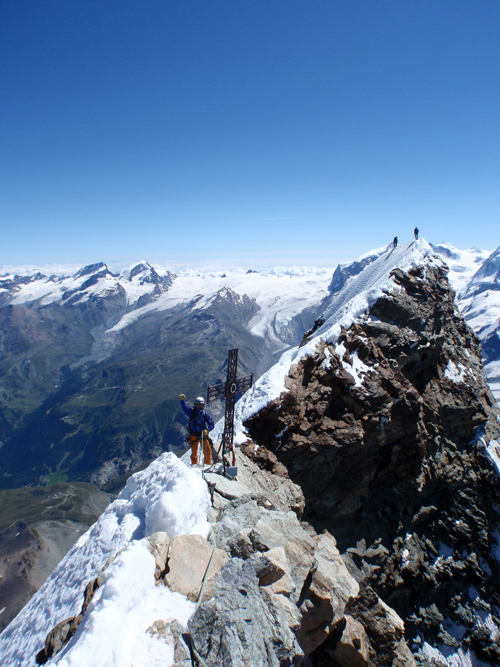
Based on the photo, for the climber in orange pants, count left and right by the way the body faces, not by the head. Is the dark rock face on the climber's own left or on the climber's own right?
on the climber's own left

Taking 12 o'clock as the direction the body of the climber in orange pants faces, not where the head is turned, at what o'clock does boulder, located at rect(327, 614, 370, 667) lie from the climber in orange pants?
The boulder is roughly at 11 o'clock from the climber in orange pants.

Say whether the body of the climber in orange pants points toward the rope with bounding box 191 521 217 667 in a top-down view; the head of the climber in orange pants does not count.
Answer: yes

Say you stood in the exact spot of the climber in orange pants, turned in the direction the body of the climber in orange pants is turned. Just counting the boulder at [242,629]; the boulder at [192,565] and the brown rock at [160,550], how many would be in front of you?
3

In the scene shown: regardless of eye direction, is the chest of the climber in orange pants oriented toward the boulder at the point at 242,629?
yes

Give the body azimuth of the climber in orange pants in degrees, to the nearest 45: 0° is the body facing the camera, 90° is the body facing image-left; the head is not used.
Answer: approximately 0°
